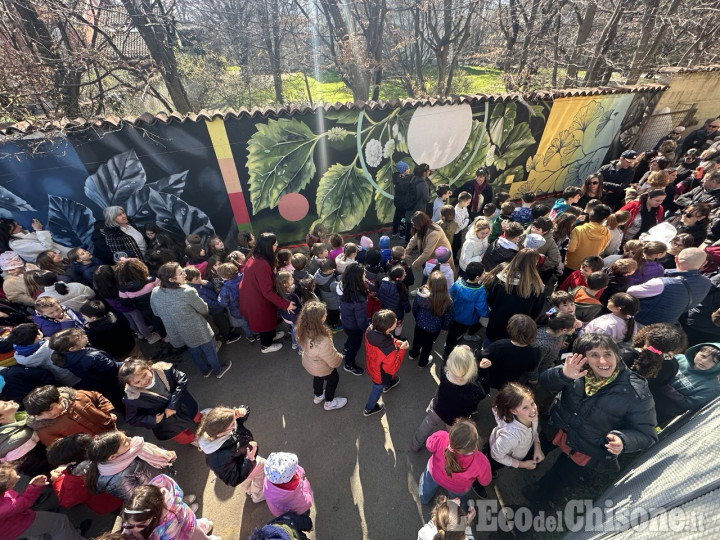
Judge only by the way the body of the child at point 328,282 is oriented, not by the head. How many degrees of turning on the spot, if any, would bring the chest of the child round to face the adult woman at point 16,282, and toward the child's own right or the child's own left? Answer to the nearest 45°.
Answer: approximately 135° to the child's own left

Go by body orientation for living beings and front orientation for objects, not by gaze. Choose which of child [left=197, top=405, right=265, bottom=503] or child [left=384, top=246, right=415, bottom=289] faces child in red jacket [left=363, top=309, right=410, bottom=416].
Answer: child [left=197, top=405, right=265, bottom=503]

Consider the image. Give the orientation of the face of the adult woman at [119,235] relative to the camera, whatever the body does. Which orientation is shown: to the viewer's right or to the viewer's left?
to the viewer's right

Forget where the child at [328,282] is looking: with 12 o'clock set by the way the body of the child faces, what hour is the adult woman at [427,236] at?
The adult woman is roughly at 1 o'clock from the child.

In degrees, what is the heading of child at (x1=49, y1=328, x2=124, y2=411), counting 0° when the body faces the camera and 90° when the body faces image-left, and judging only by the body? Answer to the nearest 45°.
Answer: approximately 225°

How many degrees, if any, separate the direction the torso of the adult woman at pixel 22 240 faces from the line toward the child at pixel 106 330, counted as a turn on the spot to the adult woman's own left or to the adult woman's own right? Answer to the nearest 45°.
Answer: approximately 90° to the adult woman's own right

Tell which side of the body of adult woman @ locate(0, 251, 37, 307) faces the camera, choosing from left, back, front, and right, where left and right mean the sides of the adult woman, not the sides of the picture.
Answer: right

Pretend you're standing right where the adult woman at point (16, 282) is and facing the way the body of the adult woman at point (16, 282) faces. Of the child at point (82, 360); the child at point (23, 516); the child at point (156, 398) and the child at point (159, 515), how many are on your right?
4

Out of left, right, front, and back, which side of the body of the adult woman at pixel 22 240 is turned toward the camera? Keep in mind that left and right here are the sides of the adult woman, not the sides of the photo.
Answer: right

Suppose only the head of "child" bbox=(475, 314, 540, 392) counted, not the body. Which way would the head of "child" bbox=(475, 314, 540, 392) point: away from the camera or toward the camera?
away from the camera
